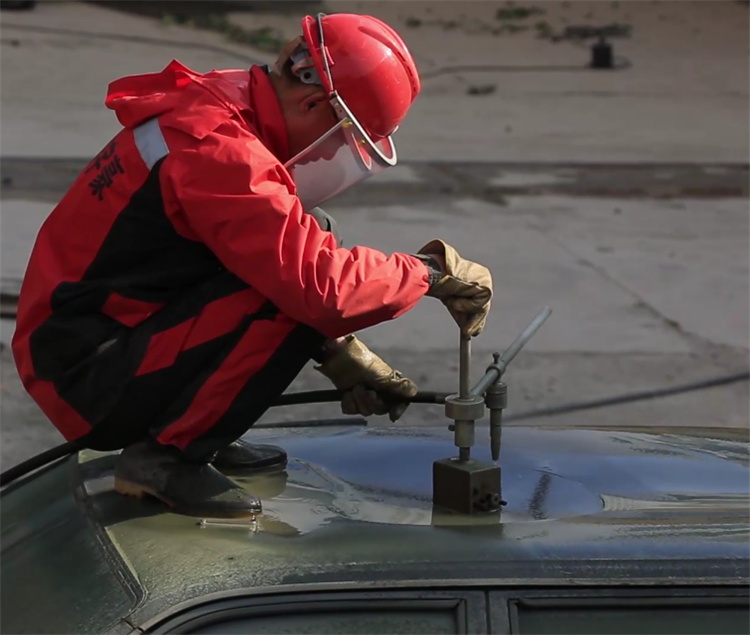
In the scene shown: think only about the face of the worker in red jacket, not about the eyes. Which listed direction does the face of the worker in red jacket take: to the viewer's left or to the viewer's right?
to the viewer's right

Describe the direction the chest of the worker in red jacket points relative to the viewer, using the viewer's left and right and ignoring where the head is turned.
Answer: facing to the right of the viewer
